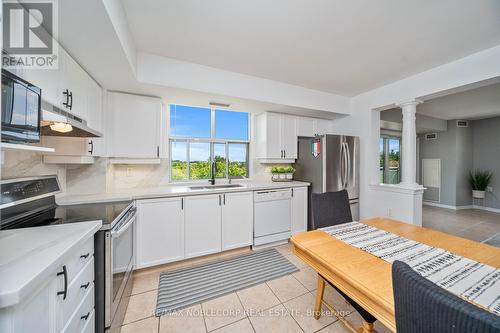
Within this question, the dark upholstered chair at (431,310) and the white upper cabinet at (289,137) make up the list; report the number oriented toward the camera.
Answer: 1

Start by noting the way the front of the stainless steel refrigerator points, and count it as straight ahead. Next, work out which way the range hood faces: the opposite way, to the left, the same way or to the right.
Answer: to the left

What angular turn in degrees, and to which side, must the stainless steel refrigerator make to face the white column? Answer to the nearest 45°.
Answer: approximately 45° to its left

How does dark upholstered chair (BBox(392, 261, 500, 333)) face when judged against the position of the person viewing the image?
facing away from the viewer and to the right of the viewer

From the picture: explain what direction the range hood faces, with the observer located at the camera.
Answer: facing the viewer and to the right of the viewer

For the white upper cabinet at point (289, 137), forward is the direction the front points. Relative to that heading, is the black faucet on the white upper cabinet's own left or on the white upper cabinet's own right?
on the white upper cabinet's own right

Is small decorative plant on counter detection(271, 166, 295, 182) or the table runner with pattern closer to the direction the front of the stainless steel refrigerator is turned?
the table runner with pattern

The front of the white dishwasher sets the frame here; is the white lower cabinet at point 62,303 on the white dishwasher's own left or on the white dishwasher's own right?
on the white dishwasher's own right

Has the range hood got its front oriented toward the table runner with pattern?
yes

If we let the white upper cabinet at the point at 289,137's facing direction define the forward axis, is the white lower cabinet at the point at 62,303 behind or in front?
in front

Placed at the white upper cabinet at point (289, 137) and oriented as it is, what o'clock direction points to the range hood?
The range hood is roughly at 1 o'clock from the white upper cabinet.
